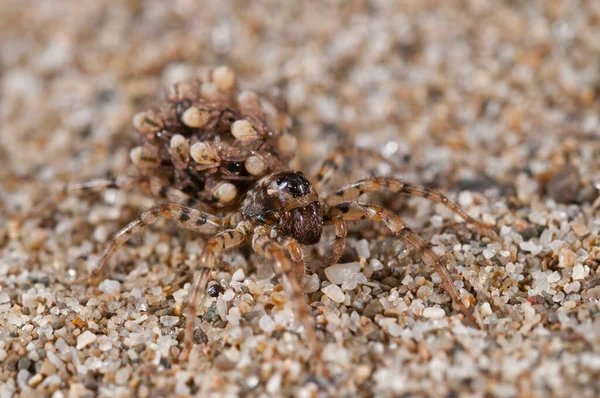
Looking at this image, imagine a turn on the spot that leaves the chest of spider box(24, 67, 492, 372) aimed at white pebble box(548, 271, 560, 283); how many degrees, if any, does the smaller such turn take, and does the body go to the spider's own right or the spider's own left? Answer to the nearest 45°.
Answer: approximately 45° to the spider's own left

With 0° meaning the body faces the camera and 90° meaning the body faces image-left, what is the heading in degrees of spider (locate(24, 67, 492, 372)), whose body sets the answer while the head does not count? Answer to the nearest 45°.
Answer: approximately 315°

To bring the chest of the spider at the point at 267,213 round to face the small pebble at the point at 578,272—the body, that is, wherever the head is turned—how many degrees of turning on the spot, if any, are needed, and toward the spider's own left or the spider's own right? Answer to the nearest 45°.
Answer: approximately 45° to the spider's own left

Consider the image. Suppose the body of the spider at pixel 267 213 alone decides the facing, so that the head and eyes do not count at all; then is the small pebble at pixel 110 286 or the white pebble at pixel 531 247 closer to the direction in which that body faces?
the white pebble

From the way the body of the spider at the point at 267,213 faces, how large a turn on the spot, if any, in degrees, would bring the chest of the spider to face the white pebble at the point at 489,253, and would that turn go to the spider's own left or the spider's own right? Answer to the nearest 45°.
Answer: approximately 45° to the spider's own left

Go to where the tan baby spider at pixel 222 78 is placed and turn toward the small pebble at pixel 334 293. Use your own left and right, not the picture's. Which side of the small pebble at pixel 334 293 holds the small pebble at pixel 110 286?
right

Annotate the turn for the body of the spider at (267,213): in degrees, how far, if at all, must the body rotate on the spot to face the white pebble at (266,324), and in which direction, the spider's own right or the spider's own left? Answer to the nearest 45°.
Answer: approximately 45° to the spider's own right
